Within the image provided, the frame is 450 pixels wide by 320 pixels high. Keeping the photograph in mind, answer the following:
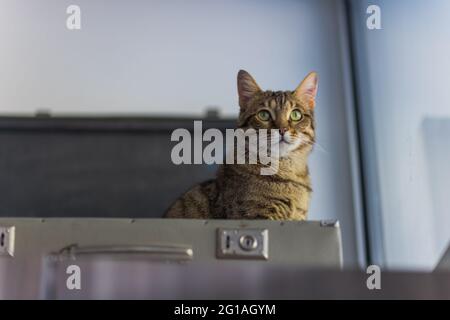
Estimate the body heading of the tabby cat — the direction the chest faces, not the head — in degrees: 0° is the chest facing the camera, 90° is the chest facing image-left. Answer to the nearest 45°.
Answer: approximately 315°

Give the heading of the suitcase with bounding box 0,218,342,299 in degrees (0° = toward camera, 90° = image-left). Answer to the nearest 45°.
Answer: approximately 0°
